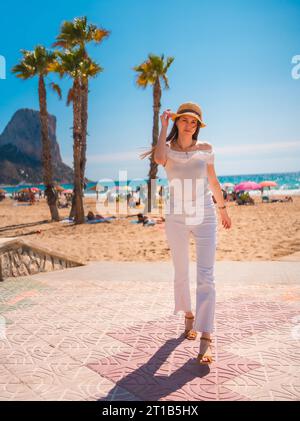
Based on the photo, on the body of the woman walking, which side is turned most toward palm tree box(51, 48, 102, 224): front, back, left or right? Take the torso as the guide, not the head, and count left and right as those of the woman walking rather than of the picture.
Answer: back

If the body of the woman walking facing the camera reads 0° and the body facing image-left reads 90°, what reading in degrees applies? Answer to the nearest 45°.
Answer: approximately 0°

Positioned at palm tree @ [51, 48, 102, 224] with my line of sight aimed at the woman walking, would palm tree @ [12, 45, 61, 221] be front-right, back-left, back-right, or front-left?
back-right

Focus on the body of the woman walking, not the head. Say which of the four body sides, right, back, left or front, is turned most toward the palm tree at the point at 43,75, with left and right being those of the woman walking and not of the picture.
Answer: back
